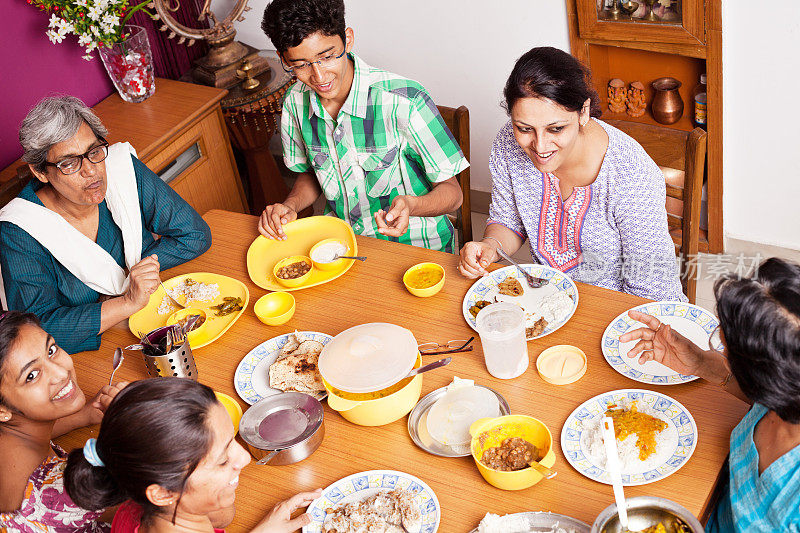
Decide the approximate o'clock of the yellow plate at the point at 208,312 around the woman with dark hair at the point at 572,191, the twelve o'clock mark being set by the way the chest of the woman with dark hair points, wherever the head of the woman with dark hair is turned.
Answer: The yellow plate is roughly at 1 o'clock from the woman with dark hair.

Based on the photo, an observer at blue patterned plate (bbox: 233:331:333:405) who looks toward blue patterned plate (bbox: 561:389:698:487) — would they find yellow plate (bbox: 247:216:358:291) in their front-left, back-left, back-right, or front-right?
back-left

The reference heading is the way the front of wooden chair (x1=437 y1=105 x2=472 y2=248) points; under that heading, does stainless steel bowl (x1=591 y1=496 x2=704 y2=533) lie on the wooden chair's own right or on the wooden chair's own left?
on the wooden chair's own left

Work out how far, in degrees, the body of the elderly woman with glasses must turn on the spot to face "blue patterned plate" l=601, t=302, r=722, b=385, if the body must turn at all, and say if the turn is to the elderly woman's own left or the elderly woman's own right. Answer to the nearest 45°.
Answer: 0° — they already face it

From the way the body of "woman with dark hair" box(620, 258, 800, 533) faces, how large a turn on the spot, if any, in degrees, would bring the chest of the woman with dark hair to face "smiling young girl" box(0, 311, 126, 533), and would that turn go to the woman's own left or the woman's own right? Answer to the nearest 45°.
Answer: approximately 45° to the woman's own left
